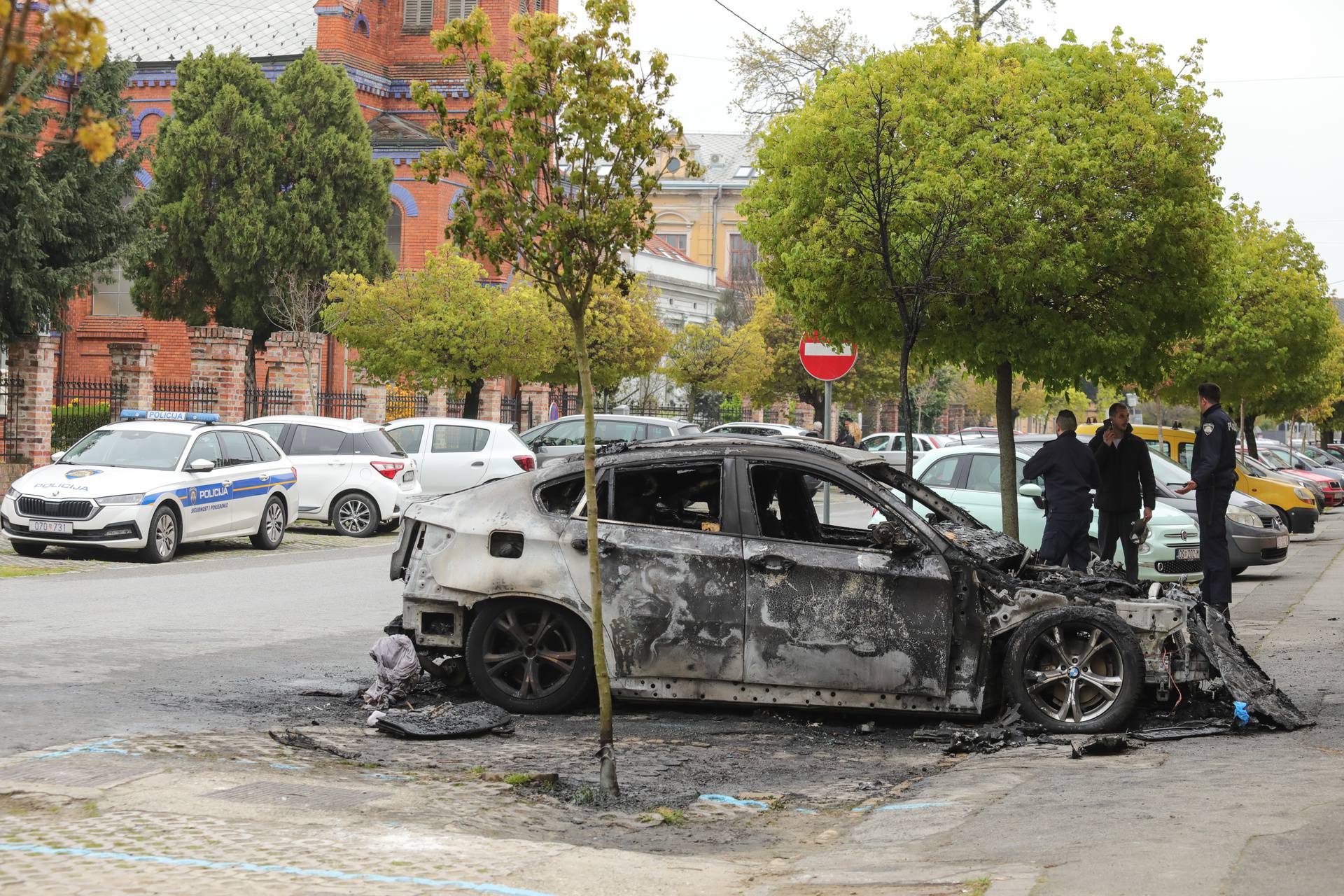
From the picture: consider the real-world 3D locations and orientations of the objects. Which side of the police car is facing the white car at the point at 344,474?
back

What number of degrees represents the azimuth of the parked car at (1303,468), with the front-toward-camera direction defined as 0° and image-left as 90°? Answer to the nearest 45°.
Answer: approximately 315°

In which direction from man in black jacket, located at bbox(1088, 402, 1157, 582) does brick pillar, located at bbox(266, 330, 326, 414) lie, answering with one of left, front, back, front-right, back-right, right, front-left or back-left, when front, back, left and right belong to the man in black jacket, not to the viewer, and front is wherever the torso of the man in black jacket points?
back-right

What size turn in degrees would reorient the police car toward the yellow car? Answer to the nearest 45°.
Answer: approximately 135° to its left

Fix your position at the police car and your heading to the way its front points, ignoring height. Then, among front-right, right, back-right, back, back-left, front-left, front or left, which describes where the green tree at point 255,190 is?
back-right

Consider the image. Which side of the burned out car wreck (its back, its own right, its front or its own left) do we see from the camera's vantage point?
right

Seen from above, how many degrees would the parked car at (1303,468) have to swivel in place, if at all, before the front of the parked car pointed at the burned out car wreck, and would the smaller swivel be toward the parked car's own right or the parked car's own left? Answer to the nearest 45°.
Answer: approximately 45° to the parked car's own right

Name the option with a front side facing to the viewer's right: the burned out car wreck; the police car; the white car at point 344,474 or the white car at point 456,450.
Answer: the burned out car wreck

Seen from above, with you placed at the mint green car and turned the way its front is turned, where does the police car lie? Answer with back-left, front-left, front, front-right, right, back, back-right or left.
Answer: back-right
